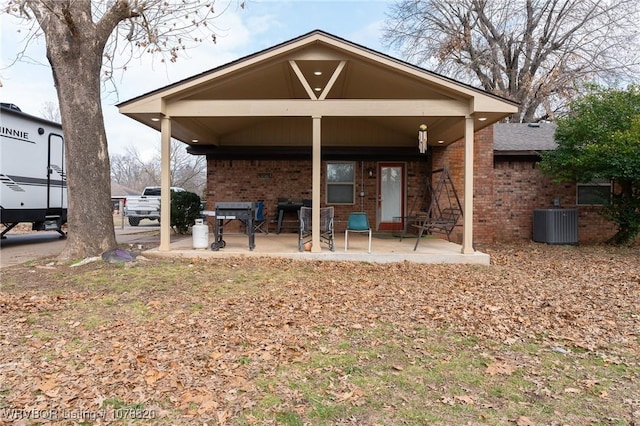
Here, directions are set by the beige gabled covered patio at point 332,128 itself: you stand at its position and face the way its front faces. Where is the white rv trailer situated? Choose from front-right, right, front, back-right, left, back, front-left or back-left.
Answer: right

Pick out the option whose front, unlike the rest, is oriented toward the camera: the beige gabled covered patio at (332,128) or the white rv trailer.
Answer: the beige gabled covered patio

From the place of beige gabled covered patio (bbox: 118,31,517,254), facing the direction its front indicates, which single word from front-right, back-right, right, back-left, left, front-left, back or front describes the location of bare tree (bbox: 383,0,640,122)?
back-left

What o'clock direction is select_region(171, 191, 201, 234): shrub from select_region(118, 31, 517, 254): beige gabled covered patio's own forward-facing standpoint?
The shrub is roughly at 4 o'clock from the beige gabled covered patio.

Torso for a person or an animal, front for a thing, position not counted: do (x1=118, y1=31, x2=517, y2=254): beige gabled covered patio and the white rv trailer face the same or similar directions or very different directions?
very different directions

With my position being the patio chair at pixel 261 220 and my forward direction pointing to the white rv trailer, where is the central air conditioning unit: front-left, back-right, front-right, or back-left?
back-left

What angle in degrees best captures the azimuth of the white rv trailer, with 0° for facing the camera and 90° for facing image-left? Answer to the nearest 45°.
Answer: approximately 225°

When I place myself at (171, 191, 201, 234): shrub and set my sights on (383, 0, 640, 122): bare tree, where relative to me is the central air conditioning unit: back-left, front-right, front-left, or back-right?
front-right

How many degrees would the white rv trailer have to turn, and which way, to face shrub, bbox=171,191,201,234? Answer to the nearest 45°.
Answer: approximately 45° to its right

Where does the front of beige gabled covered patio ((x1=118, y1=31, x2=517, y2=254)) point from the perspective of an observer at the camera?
facing the viewer
